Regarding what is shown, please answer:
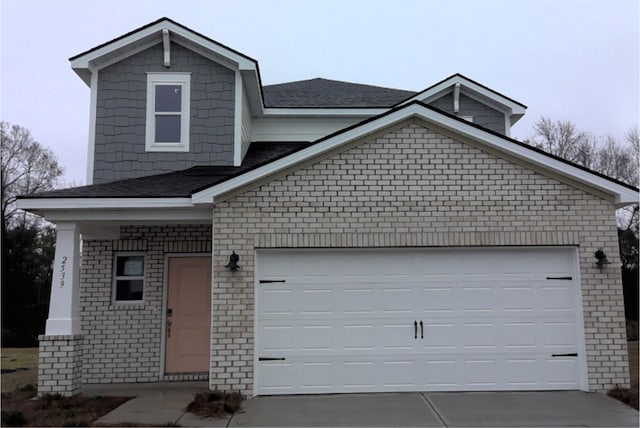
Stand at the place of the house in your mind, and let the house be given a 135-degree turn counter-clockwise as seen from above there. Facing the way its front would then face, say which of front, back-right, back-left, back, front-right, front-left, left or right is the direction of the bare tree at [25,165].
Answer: left

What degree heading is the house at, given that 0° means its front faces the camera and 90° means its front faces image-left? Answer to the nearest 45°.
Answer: approximately 0°
